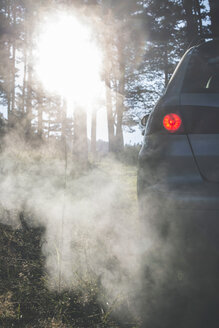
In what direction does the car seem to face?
away from the camera
